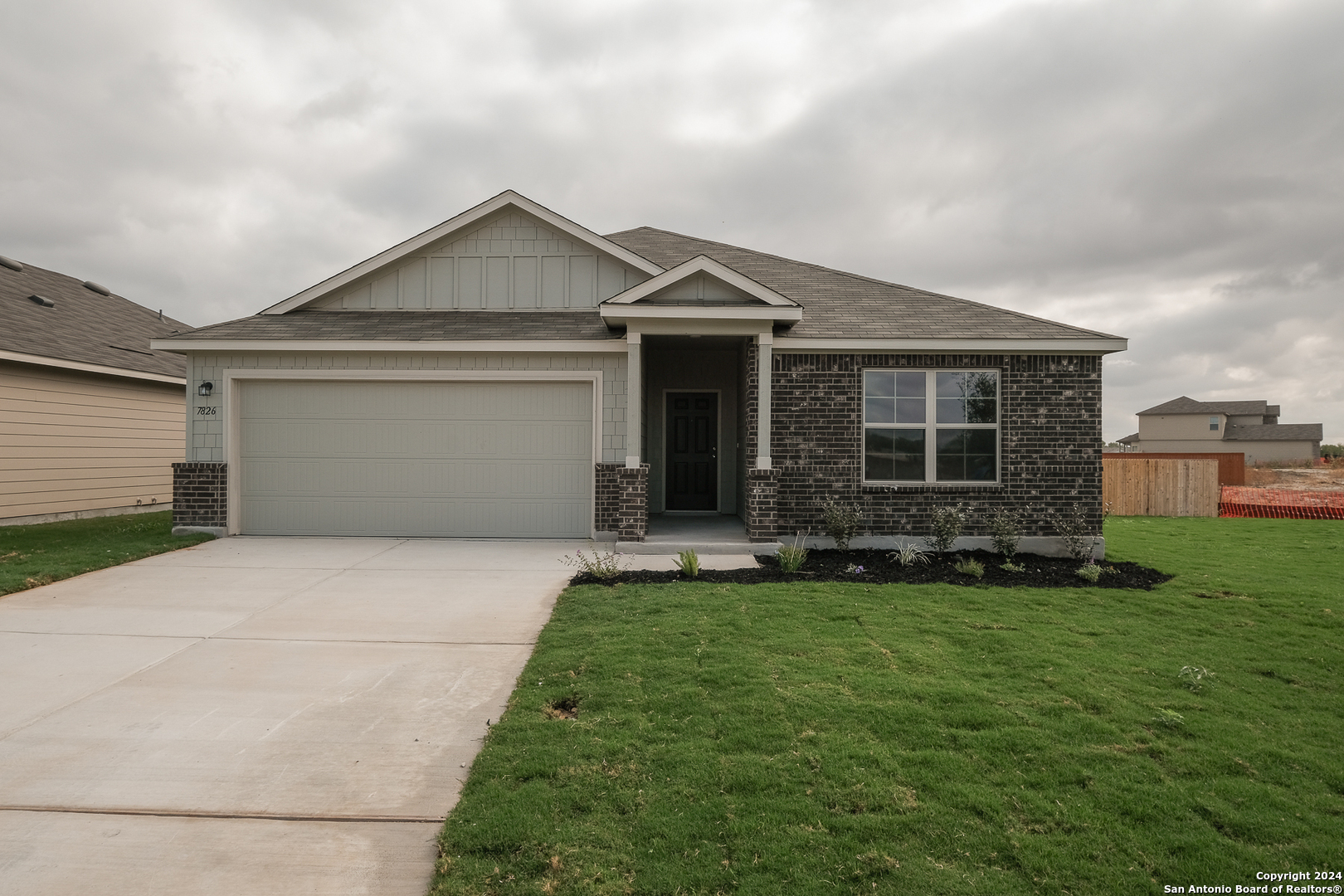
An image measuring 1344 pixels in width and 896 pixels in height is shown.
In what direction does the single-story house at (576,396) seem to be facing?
toward the camera

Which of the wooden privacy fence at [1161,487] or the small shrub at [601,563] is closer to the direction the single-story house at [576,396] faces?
the small shrub

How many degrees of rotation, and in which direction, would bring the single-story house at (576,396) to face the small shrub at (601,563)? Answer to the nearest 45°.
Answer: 0° — it already faces it

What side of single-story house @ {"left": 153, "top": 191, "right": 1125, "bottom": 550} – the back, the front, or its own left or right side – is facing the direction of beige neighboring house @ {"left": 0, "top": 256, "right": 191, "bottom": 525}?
right

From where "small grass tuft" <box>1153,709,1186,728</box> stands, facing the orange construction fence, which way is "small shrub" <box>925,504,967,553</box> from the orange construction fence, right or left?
left

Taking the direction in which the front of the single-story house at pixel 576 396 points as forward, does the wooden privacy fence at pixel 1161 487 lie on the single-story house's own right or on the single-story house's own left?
on the single-story house's own left

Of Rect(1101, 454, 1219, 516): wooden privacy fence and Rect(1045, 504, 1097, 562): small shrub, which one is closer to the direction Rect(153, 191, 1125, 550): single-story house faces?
the small shrub

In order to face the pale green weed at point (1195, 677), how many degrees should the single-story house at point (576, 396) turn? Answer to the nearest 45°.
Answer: approximately 45° to its left

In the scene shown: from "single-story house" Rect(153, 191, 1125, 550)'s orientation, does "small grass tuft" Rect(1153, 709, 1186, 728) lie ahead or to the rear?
ahead

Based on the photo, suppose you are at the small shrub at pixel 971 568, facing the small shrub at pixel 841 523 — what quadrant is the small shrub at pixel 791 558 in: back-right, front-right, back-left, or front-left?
front-left
